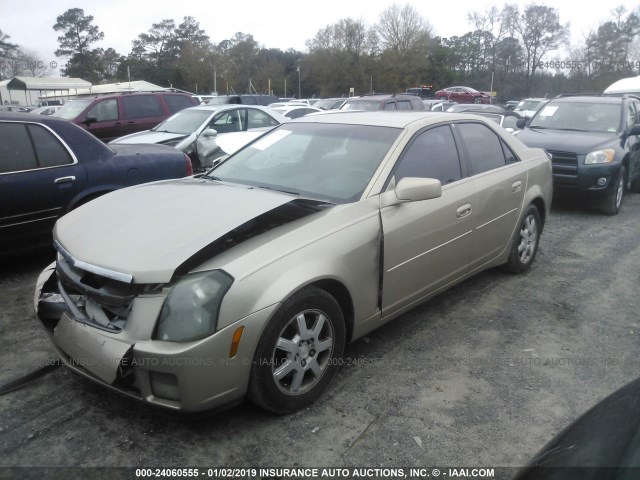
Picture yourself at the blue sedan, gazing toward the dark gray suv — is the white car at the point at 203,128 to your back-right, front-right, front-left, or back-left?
front-left

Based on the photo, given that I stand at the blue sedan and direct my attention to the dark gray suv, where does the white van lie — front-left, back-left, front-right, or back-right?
front-left

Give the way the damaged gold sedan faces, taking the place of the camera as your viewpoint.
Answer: facing the viewer and to the left of the viewer

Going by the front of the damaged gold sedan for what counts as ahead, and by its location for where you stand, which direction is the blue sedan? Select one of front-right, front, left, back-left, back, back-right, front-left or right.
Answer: right

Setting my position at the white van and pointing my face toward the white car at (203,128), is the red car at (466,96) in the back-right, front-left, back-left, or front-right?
back-right

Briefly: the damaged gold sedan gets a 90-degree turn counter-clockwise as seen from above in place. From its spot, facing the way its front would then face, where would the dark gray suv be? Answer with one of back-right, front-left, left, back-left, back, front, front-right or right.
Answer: left

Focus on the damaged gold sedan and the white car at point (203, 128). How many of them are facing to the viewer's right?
0

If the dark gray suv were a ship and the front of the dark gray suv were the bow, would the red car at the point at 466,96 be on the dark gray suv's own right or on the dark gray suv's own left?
on the dark gray suv's own right

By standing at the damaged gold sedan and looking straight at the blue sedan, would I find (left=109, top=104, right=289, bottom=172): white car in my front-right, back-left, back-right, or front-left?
front-right

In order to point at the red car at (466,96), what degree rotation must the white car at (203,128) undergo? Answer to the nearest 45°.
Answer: approximately 180°

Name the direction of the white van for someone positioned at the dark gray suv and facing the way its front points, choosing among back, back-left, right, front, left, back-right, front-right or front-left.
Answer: back-right

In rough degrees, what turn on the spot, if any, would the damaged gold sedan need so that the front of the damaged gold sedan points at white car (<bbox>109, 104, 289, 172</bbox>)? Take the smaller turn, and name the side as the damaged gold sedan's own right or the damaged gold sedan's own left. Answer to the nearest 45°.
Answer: approximately 135° to the damaged gold sedan's own right
